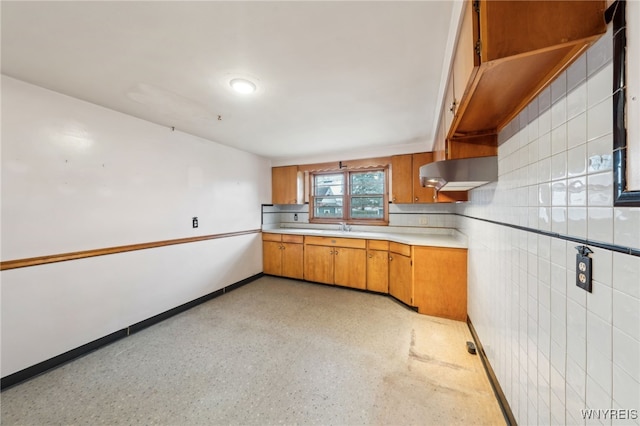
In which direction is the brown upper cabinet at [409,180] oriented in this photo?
toward the camera

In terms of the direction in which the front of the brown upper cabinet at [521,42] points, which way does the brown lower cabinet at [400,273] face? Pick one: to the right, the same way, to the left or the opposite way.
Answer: to the left

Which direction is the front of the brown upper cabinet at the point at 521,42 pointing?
to the viewer's left

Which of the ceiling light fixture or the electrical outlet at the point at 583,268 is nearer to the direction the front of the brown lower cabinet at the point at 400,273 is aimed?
the ceiling light fixture

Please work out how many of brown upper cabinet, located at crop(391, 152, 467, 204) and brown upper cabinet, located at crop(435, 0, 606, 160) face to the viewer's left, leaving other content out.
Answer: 1

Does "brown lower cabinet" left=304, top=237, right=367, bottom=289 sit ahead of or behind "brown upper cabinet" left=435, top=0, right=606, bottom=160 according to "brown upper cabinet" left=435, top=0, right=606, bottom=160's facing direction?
ahead

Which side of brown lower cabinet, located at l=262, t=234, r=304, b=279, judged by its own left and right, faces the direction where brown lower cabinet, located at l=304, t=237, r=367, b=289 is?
left

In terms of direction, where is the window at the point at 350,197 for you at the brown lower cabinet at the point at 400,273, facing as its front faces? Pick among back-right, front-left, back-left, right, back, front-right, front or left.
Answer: right

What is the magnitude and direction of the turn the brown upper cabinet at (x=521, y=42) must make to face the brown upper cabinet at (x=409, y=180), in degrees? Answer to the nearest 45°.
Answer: approximately 45° to its right

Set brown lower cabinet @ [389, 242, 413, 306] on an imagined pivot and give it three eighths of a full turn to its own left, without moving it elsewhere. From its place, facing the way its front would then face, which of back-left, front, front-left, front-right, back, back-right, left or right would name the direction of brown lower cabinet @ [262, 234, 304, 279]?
back

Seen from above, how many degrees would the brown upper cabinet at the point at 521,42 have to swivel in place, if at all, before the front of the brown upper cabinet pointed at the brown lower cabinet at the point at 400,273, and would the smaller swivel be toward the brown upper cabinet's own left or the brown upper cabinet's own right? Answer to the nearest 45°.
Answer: approximately 45° to the brown upper cabinet's own right

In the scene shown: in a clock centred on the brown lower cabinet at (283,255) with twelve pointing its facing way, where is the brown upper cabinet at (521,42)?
The brown upper cabinet is roughly at 10 o'clock from the brown lower cabinet.

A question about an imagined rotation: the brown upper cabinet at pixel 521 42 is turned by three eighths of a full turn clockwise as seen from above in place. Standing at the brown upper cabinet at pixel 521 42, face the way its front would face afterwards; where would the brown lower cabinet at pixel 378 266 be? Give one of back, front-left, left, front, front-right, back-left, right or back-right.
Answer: left

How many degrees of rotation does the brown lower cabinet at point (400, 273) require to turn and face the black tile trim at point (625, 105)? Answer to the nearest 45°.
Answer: approximately 45° to its left
